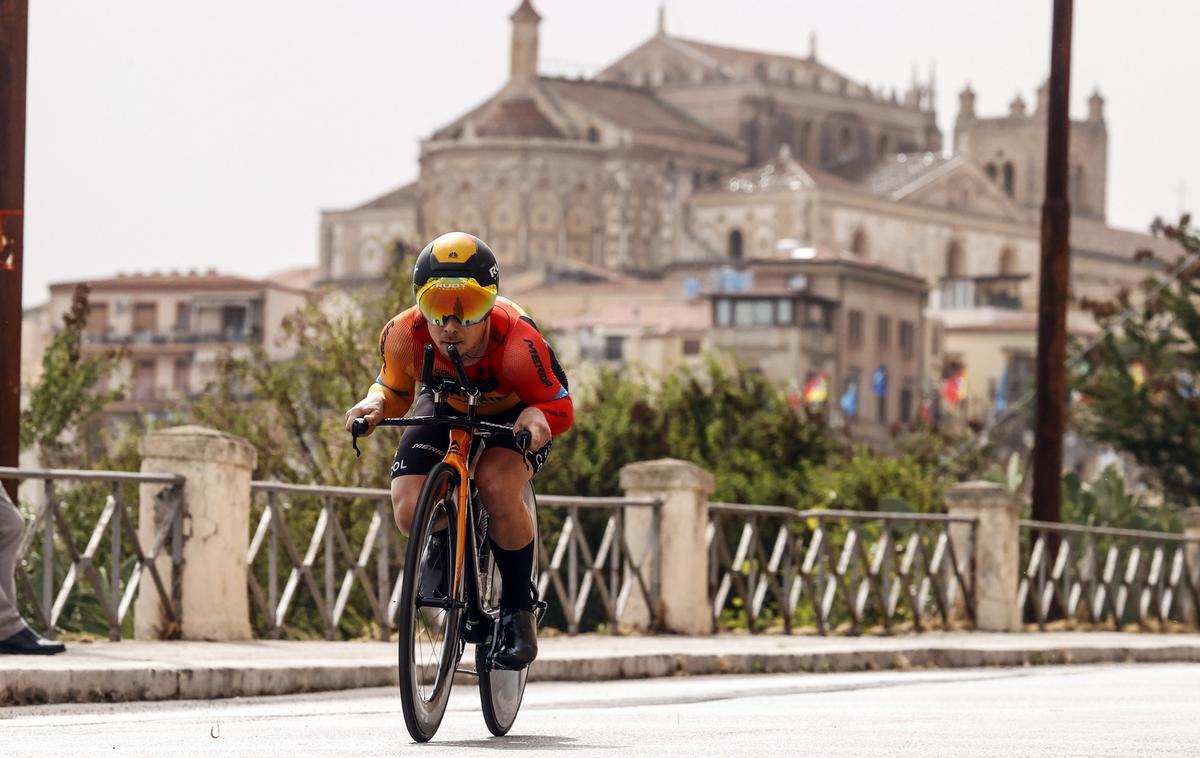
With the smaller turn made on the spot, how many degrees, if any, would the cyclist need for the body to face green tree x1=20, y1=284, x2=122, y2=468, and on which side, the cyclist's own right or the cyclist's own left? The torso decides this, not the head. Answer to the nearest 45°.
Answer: approximately 180°

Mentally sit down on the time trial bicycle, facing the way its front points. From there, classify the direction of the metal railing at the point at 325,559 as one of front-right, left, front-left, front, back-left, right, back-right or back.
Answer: back

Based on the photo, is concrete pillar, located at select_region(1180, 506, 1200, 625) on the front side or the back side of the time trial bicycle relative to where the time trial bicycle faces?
on the back side

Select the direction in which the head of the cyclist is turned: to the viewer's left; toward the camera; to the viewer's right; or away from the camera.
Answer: toward the camera

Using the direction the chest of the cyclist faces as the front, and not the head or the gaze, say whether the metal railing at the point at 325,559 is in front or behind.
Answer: behind

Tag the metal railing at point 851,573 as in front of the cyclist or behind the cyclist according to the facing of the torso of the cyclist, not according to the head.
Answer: behind

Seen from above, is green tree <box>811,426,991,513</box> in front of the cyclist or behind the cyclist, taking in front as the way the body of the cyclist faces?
behind

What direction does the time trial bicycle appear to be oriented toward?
toward the camera

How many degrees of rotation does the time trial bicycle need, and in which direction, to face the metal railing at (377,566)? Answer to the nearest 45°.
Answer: approximately 180°

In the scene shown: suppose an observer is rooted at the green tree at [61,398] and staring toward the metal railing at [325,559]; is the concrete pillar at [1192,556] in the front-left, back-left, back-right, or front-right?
front-left

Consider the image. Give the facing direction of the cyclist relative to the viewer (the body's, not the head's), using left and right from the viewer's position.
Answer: facing the viewer
